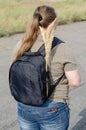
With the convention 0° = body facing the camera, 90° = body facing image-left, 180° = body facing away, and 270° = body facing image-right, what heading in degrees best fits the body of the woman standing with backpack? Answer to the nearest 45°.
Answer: approximately 225°

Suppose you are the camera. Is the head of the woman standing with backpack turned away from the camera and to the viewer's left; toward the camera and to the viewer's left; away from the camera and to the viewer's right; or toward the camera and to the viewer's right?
away from the camera and to the viewer's right
